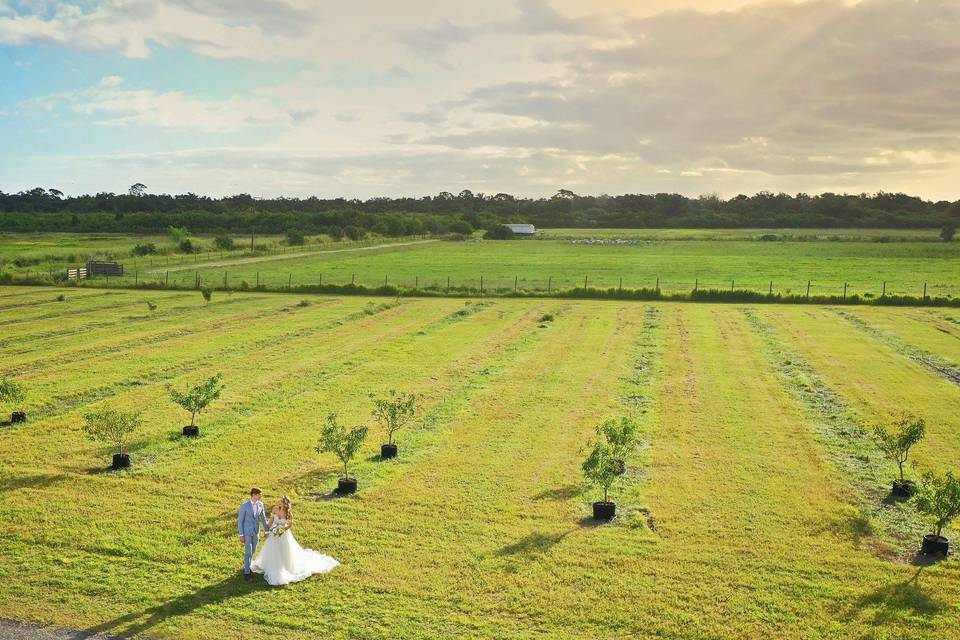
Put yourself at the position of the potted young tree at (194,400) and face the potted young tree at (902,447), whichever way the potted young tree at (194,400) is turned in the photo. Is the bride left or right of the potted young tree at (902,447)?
right

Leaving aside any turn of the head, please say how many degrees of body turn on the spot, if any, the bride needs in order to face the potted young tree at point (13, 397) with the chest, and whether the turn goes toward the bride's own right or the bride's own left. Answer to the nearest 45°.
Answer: approximately 90° to the bride's own right

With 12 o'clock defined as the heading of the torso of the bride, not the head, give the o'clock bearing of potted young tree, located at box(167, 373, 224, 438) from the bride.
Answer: The potted young tree is roughly at 4 o'clock from the bride.

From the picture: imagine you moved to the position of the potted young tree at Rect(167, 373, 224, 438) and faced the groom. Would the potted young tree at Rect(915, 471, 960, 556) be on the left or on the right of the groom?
left

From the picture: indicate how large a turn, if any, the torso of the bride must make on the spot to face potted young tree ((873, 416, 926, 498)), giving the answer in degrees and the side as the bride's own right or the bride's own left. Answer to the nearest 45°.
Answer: approximately 135° to the bride's own left

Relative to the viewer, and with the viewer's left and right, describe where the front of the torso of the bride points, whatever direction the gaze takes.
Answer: facing the viewer and to the left of the viewer

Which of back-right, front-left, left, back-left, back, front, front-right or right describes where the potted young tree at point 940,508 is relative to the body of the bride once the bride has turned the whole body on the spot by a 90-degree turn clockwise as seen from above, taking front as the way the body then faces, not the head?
back-right

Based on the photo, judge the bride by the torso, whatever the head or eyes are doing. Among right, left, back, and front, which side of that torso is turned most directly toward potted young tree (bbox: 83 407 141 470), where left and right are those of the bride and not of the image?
right
